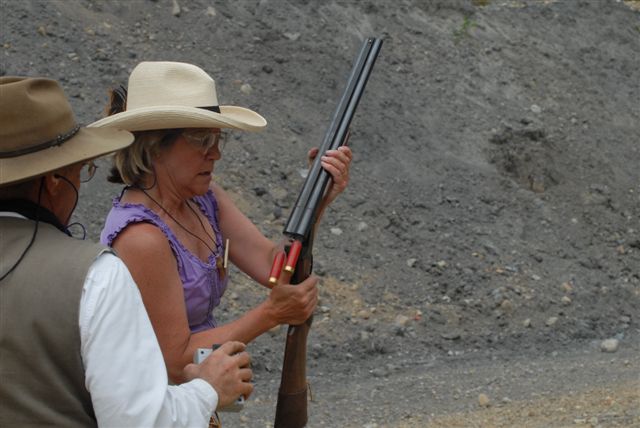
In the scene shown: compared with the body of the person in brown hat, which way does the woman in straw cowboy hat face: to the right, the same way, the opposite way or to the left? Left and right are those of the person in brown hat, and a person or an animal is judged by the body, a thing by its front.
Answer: to the right

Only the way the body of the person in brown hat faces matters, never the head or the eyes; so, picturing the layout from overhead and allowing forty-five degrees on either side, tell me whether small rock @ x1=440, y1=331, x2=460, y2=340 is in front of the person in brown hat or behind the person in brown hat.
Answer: in front

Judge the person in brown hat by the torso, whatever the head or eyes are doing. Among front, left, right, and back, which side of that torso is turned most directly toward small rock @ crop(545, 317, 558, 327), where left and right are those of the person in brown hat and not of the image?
front

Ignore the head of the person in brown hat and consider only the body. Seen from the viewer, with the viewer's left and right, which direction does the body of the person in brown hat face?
facing away from the viewer and to the right of the viewer

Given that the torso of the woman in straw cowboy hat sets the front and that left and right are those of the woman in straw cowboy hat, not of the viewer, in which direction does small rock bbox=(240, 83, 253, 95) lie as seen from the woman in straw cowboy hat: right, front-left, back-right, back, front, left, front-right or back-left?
back-left

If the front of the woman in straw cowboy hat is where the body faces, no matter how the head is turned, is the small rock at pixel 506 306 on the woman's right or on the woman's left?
on the woman's left

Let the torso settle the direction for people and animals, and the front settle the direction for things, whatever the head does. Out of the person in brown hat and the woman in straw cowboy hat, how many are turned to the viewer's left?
0

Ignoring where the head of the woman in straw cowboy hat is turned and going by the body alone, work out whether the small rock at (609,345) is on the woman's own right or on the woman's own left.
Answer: on the woman's own left

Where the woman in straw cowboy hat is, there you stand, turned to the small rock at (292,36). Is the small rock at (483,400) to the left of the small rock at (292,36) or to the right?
right

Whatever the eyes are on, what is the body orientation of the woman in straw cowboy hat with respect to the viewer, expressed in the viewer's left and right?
facing the viewer and to the right of the viewer

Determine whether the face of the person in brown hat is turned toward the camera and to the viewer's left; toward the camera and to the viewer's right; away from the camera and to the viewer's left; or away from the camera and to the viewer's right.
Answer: away from the camera and to the viewer's right
